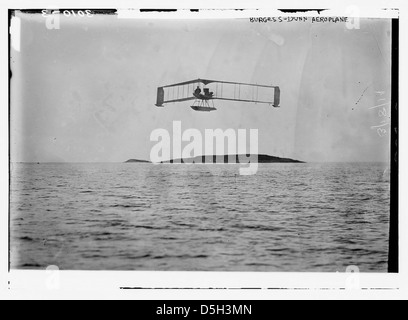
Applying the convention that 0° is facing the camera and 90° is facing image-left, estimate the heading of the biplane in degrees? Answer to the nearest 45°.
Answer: approximately 45°
